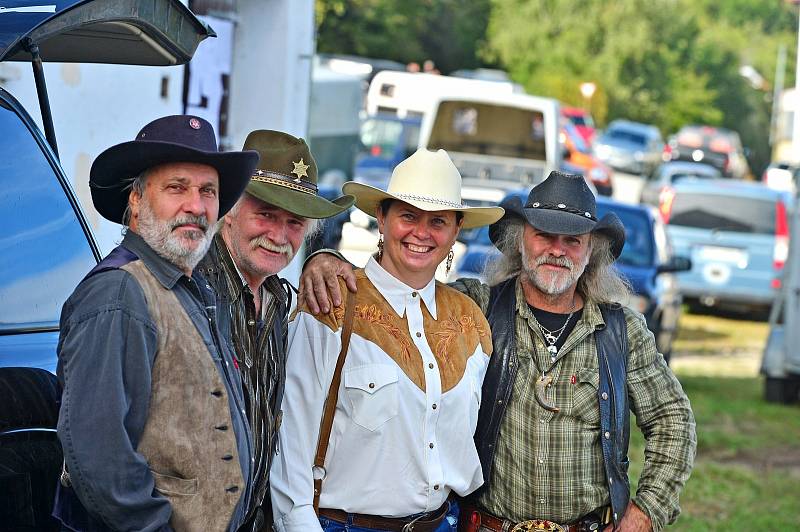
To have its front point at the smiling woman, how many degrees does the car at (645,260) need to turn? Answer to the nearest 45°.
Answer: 0° — it already faces them

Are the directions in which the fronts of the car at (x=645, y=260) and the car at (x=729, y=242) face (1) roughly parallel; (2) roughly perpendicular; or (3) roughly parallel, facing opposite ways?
roughly parallel, facing opposite ways

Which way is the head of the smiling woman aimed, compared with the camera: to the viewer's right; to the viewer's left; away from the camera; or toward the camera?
toward the camera

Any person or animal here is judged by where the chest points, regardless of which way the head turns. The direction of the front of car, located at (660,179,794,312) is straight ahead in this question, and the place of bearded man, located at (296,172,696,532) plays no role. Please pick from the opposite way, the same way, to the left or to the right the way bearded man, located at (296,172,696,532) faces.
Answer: the opposite way

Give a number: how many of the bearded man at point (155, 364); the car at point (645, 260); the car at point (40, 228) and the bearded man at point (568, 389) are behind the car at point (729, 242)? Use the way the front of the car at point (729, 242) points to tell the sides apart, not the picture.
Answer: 4

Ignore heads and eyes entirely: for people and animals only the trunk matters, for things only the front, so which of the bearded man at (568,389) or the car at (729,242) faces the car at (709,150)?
the car at (729,242)

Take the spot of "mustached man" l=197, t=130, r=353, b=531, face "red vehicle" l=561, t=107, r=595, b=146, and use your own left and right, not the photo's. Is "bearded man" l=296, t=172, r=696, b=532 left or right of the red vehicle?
right

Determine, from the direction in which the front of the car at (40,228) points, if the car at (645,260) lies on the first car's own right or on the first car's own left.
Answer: on the first car's own right

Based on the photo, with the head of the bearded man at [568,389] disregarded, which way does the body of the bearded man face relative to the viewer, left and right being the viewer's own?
facing the viewer

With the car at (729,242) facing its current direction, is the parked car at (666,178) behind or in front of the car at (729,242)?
in front

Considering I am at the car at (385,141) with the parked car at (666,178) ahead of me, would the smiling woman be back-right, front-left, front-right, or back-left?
back-right

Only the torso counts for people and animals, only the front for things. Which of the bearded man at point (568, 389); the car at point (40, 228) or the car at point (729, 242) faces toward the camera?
the bearded man

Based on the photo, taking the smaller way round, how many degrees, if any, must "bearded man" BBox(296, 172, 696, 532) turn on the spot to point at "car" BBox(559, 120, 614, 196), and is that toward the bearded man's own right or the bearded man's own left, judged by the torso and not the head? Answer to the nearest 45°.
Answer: approximately 180°

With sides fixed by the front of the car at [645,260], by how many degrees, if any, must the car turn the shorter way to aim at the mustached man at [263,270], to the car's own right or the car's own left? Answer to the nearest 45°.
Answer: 0° — it already faces them

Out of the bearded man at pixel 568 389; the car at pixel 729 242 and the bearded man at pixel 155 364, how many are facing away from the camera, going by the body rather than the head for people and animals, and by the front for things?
1

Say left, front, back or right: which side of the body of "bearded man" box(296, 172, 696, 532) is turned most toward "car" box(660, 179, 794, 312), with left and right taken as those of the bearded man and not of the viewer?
back

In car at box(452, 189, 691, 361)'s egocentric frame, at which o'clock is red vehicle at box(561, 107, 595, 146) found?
The red vehicle is roughly at 6 o'clock from the car.

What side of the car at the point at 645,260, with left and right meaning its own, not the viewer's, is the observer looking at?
front

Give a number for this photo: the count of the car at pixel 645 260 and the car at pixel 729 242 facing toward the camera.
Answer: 1

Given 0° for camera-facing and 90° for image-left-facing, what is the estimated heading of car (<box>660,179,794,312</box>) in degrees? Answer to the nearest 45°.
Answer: approximately 180°
